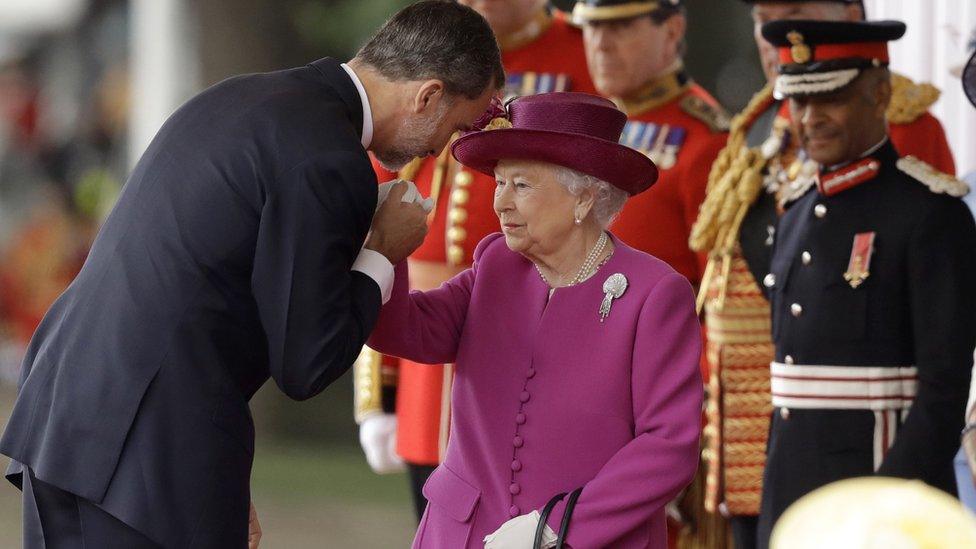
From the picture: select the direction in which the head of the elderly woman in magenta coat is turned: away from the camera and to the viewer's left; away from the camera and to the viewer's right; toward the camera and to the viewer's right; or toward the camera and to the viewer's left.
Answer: toward the camera and to the viewer's left

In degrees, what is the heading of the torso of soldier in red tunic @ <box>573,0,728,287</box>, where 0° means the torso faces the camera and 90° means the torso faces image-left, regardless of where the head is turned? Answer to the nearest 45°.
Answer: approximately 45°

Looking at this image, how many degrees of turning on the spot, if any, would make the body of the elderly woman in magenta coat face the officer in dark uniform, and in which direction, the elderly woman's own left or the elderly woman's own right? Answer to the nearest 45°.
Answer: approximately 180°

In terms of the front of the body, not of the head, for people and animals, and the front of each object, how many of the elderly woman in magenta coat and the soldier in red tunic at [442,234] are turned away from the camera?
0

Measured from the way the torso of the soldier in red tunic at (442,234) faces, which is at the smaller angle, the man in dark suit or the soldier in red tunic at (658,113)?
the man in dark suit

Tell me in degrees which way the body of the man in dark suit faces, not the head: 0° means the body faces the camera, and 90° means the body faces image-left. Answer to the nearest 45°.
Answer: approximately 225°

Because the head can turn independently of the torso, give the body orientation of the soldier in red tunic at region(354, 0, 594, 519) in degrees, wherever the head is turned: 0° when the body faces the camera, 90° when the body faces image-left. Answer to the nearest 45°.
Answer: approximately 45°

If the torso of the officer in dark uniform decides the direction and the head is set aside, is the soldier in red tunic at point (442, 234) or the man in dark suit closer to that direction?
the man in dark suit

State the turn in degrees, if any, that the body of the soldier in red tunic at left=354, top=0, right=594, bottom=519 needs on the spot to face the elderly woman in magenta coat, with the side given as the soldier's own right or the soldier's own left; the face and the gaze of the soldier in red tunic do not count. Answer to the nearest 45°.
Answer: approximately 45° to the soldier's own left

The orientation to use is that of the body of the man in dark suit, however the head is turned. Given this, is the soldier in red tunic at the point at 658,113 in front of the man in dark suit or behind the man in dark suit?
in front

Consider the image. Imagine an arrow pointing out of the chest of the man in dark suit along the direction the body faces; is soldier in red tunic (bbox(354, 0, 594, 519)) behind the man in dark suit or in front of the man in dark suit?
in front

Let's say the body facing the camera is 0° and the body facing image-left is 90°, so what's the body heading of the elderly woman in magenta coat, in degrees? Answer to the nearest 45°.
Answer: approximately 45°

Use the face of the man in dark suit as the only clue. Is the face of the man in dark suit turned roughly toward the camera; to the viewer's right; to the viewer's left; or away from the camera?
to the viewer's right

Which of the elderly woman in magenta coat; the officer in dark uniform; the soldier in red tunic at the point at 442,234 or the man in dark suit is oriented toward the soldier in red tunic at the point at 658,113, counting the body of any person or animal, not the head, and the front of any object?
the man in dark suit
